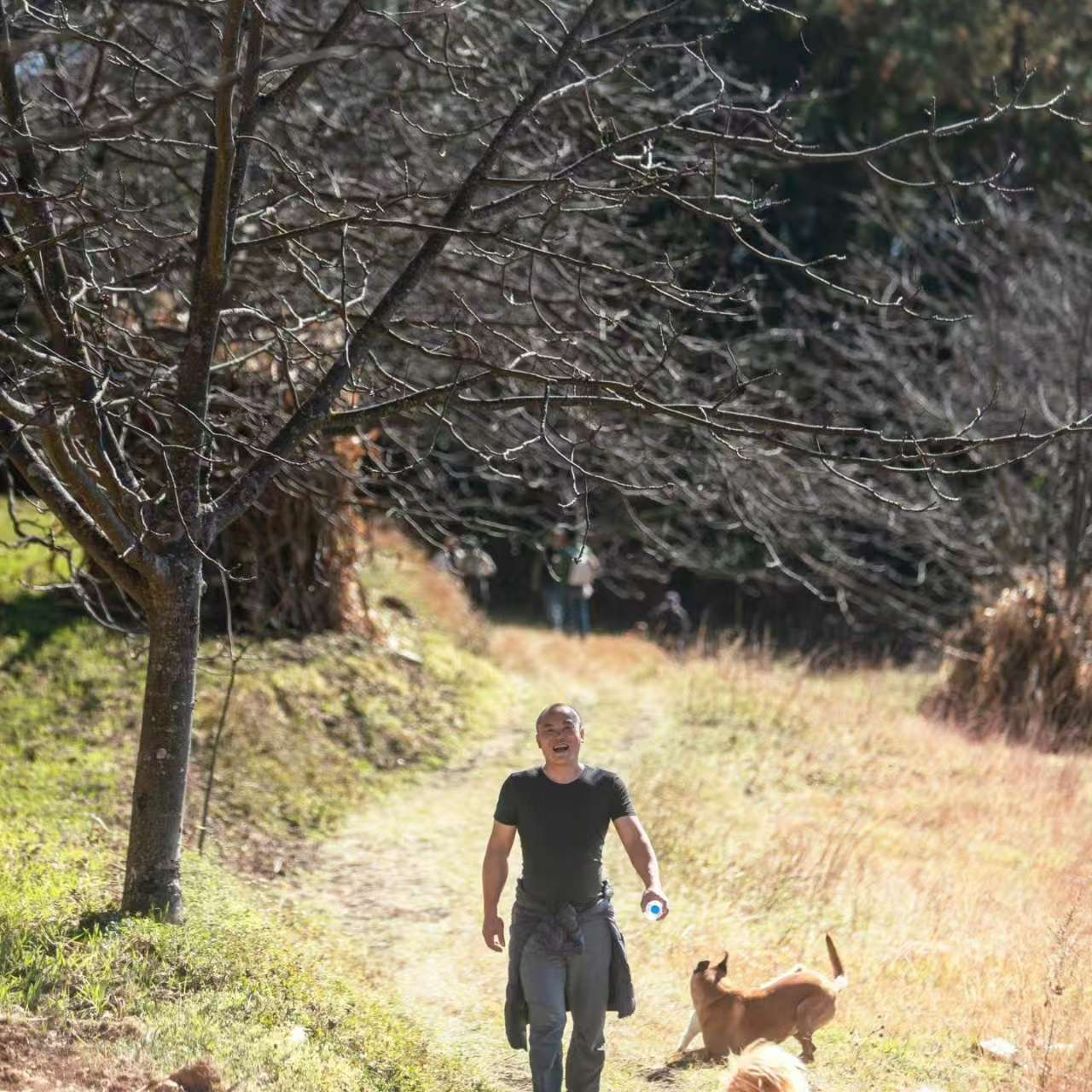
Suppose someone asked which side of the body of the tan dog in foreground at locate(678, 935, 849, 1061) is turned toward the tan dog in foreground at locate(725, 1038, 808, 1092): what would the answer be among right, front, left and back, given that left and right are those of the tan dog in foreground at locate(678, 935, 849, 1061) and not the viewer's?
left

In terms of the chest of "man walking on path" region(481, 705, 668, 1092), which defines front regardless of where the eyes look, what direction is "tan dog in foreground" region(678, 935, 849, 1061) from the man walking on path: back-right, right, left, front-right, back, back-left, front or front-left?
back-left

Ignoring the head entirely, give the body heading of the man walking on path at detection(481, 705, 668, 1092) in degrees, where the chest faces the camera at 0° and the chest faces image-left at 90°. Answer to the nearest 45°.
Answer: approximately 0°

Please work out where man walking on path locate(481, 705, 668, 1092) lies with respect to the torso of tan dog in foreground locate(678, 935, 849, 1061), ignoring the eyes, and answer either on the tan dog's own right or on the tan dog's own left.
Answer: on the tan dog's own left

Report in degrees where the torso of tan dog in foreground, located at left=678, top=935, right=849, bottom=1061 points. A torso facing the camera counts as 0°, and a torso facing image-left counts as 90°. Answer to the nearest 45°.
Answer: approximately 90°

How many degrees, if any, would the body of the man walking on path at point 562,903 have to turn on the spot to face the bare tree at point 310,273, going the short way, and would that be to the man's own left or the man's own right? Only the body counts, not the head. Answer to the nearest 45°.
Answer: approximately 135° to the man's own right

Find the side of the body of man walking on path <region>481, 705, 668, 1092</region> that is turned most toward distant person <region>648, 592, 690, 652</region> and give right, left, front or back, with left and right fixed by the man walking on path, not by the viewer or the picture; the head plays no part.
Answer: back

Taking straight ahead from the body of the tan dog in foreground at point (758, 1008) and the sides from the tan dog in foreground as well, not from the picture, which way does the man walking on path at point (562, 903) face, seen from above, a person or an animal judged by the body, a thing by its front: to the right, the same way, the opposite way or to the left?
to the left

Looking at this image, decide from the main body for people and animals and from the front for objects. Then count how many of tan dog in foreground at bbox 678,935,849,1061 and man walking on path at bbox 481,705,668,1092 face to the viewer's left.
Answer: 1

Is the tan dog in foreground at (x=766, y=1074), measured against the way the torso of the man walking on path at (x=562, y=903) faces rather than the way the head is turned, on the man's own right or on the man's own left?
on the man's own left

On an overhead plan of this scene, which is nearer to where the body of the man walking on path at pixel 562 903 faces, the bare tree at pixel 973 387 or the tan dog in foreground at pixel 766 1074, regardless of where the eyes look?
the tan dog in foreground
